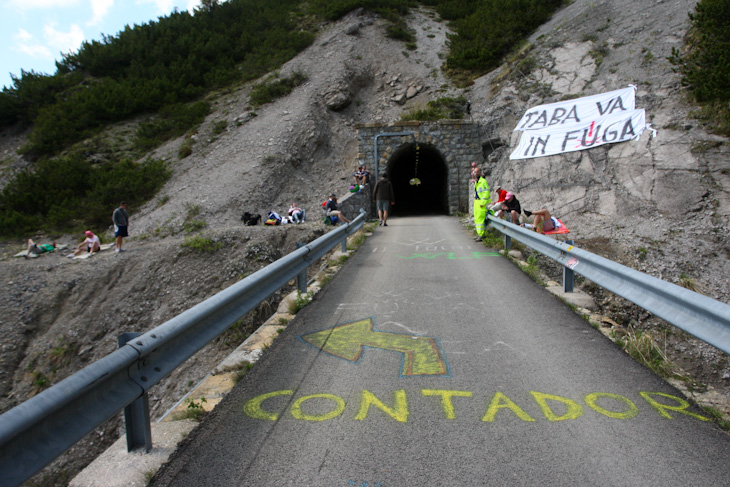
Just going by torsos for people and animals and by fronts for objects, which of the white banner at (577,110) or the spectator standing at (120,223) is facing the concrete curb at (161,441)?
the white banner

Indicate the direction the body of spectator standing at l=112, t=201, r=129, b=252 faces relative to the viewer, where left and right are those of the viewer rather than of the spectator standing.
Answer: facing to the right of the viewer

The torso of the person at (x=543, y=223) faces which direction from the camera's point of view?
to the viewer's left

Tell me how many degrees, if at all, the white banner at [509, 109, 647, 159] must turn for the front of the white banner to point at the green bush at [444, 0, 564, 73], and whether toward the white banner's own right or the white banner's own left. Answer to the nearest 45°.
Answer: approximately 180°

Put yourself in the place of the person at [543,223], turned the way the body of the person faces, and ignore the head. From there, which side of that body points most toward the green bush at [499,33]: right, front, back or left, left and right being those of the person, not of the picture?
right

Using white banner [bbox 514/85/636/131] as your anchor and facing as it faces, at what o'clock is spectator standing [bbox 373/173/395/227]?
The spectator standing is roughly at 2 o'clock from the white banner.

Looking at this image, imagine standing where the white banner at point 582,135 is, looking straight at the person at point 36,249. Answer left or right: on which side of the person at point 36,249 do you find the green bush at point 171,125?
right

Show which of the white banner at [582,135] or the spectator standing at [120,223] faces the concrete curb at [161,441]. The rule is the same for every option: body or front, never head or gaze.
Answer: the white banner

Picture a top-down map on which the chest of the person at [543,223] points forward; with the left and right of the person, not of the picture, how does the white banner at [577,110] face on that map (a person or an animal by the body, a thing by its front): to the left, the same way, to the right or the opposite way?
to the left

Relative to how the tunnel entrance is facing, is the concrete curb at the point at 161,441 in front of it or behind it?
in front
